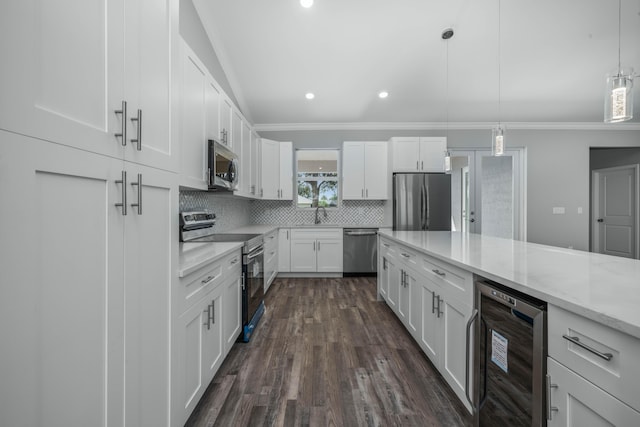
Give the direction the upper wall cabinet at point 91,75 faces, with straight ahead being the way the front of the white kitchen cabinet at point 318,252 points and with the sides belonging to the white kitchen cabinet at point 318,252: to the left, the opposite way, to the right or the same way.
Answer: to the left

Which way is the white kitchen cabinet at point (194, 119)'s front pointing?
to the viewer's right

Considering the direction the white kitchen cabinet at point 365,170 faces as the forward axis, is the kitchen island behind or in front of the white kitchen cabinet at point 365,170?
in front

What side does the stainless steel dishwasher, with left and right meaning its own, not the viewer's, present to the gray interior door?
left

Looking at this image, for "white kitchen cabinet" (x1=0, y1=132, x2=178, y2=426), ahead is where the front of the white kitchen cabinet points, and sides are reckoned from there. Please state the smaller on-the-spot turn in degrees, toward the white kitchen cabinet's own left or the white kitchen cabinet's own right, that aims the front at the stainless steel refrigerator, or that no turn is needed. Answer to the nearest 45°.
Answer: approximately 45° to the white kitchen cabinet's own left

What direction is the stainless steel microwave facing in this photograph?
to the viewer's right

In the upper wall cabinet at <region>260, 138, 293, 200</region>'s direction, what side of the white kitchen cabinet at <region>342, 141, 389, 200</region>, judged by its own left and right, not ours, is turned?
right

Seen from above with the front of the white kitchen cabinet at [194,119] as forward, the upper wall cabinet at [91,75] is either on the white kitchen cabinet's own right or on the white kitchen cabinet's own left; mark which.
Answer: on the white kitchen cabinet's own right

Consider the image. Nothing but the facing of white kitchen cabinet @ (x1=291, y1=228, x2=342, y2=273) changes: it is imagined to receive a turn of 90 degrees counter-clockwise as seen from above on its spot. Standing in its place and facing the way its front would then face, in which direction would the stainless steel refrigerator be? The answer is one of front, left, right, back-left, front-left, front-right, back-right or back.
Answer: front

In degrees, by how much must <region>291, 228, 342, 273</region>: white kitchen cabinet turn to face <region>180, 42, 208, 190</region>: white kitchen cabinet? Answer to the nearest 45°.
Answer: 0° — it already faces it

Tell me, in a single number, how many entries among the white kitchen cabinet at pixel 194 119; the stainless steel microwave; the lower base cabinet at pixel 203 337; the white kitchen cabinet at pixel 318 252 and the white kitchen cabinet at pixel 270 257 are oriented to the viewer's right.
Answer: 4

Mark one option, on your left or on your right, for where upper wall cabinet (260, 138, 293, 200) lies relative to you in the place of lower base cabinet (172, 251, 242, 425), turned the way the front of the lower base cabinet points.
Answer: on your left

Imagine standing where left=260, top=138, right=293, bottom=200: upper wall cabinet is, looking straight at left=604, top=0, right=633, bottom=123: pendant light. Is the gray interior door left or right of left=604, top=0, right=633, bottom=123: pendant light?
left

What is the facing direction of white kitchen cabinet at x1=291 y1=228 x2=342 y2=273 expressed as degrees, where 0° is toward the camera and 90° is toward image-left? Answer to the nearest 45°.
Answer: approximately 0°

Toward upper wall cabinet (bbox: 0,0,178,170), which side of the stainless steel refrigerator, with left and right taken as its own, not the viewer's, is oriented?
front

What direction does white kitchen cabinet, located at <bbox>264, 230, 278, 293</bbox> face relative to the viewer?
to the viewer's right

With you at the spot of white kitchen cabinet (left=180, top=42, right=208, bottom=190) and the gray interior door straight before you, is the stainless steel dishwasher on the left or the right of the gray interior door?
left
